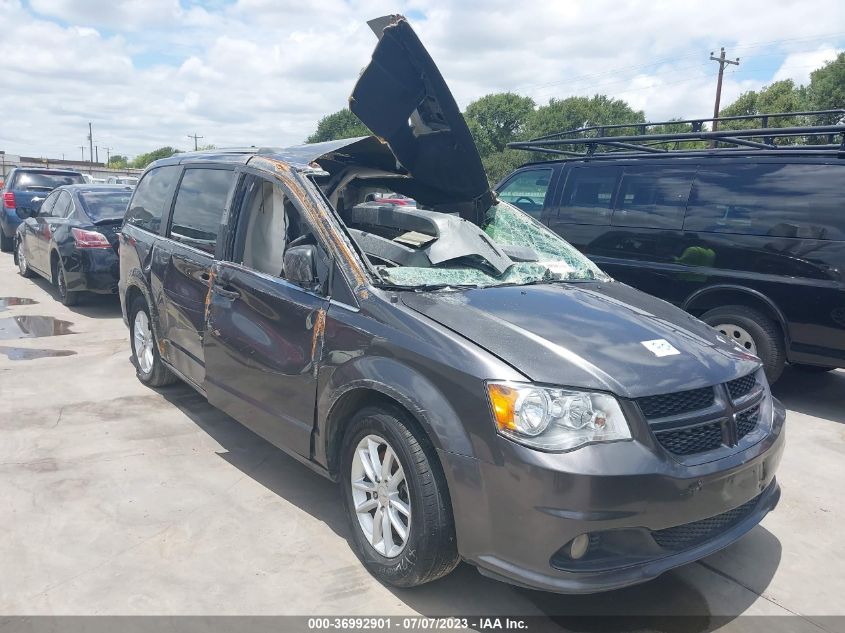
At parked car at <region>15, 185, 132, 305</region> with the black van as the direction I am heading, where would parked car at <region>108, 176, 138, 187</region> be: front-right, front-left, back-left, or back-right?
back-left

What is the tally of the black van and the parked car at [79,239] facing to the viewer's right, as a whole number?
0

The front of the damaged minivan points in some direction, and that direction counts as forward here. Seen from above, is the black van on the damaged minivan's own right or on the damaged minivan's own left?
on the damaged minivan's own left

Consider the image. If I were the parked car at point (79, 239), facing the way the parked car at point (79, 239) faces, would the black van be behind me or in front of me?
behind

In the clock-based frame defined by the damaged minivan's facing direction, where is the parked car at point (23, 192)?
The parked car is roughly at 6 o'clock from the damaged minivan.

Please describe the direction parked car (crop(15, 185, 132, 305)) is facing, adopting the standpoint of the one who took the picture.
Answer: facing away from the viewer and to the left of the viewer

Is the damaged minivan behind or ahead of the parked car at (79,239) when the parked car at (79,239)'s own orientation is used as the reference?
behind

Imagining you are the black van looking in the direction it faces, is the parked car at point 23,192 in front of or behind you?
in front

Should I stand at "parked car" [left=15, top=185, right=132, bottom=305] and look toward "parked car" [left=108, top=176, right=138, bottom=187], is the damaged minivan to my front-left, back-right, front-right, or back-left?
back-right

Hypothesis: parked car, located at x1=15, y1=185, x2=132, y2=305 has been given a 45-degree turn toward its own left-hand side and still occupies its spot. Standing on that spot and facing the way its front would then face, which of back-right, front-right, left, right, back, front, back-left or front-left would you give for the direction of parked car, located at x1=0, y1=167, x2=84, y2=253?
right

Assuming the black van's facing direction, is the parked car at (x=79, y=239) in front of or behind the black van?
in front

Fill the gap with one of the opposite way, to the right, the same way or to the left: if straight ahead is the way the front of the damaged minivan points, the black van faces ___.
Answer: the opposite way

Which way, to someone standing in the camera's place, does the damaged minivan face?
facing the viewer and to the right of the viewer
